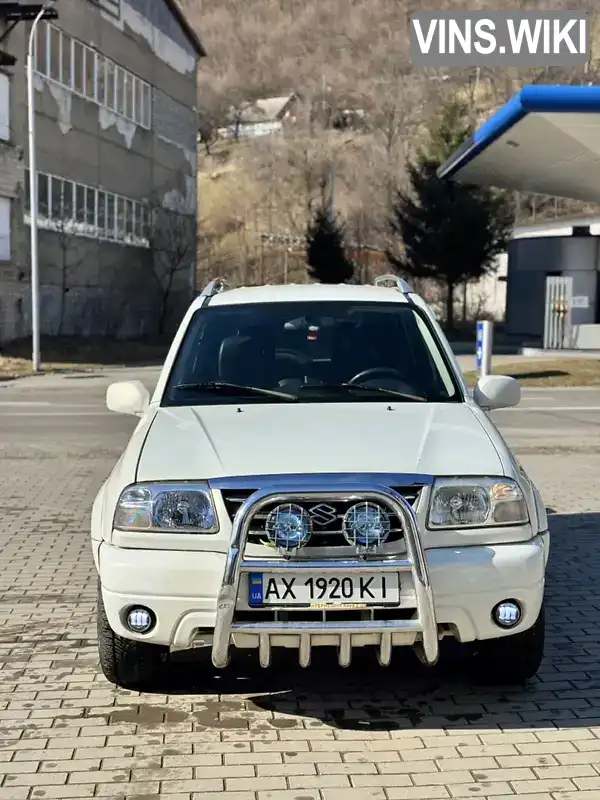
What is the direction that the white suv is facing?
toward the camera

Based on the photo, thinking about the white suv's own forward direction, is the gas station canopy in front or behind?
behind

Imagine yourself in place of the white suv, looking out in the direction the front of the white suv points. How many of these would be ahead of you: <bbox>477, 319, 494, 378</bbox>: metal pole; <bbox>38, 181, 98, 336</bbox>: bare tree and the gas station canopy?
0

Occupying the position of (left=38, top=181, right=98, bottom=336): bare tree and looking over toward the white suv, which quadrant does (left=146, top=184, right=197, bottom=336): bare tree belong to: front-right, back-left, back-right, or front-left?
back-left

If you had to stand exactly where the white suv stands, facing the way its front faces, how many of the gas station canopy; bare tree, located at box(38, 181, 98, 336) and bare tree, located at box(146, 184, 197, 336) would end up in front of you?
0

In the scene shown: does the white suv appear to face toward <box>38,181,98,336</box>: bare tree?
no

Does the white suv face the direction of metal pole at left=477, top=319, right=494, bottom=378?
no

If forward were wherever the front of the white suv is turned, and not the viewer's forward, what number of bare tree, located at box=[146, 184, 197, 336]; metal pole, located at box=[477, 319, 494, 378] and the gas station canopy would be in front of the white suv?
0

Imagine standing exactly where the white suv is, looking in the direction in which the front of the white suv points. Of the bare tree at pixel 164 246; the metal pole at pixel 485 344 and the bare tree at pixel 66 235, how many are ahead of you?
0

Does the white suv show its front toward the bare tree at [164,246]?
no
